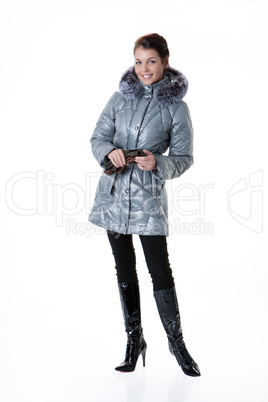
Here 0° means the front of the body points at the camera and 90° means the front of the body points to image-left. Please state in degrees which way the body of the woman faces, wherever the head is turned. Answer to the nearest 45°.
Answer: approximately 0°
